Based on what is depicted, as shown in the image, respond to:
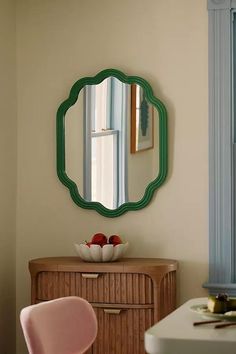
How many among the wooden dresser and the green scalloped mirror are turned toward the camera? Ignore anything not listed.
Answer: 2

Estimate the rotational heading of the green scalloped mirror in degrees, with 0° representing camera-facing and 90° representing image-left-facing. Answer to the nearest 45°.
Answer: approximately 0°

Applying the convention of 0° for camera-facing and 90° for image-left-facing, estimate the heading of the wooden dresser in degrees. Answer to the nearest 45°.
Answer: approximately 0°
